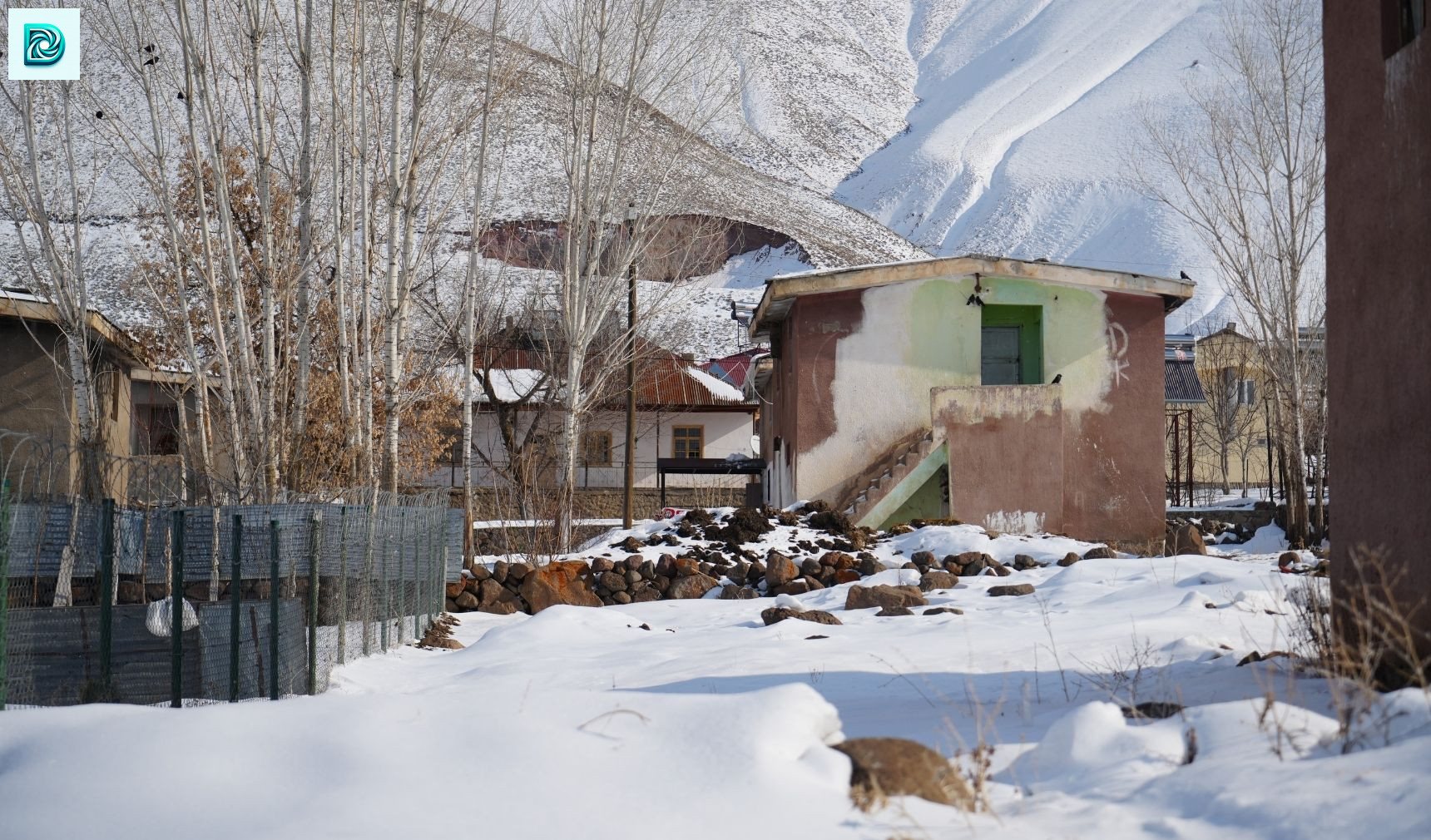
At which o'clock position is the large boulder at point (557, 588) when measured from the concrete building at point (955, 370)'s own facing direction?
The large boulder is roughly at 1 o'clock from the concrete building.

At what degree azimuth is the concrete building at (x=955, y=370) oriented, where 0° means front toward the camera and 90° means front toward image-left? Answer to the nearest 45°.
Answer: approximately 0°

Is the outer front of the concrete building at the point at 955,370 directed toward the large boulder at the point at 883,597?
yes

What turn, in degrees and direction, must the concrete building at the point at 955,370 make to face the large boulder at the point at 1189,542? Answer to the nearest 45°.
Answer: approximately 45° to its left

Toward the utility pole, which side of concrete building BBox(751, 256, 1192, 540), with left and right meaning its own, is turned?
right
